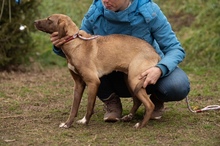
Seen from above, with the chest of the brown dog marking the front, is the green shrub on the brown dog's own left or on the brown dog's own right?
on the brown dog's own right

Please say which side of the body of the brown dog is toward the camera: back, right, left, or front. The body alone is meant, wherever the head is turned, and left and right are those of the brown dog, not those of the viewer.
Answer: left
